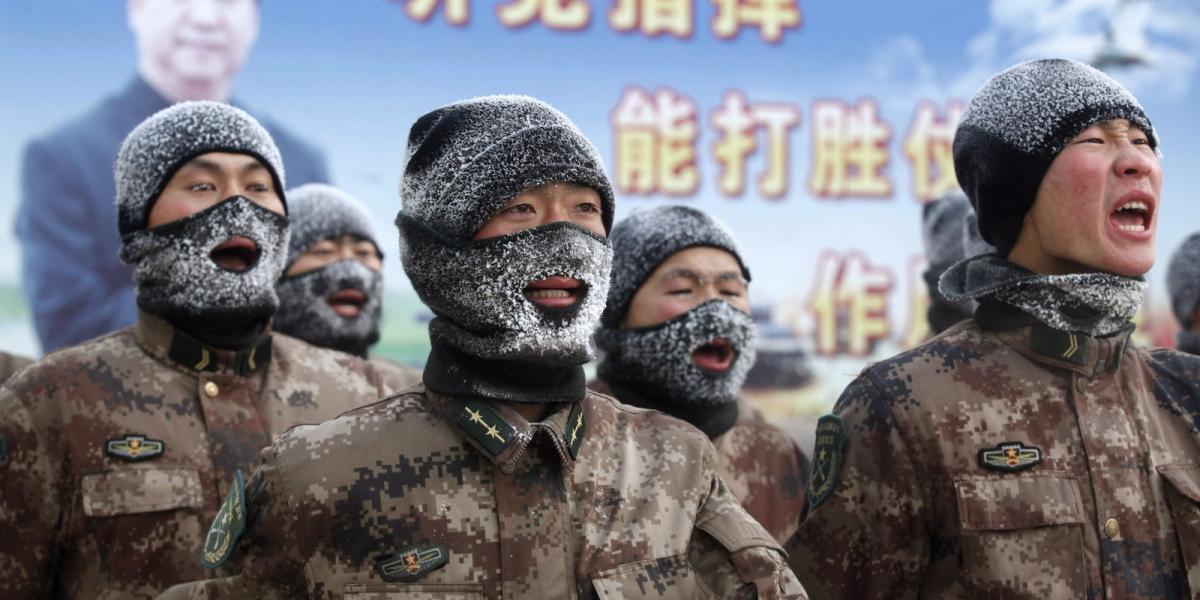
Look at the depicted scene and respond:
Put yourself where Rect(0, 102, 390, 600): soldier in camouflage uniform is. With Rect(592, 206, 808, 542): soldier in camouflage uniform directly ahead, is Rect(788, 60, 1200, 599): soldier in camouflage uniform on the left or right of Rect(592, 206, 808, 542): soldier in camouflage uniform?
right

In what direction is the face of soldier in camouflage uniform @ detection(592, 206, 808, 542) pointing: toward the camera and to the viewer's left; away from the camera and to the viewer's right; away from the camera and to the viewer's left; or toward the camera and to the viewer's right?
toward the camera and to the viewer's right

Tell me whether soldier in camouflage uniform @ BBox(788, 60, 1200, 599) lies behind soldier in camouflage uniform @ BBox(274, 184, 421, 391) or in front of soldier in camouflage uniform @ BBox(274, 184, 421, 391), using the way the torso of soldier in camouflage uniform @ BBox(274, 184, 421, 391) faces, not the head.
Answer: in front

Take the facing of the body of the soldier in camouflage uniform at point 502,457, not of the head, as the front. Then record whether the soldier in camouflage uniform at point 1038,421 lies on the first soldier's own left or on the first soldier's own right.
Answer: on the first soldier's own left

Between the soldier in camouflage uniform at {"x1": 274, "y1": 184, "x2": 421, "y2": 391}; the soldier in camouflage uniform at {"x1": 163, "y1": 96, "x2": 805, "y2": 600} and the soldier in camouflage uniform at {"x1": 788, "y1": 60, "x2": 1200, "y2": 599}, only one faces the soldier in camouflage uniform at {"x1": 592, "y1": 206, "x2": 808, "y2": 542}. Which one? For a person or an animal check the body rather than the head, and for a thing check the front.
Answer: the soldier in camouflage uniform at {"x1": 274, "y1": 184, "x2": 421, "y2": 391}

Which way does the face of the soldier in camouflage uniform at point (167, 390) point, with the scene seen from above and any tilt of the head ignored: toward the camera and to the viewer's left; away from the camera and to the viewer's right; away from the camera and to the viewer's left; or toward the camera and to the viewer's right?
toward the camera and to the viewer's right

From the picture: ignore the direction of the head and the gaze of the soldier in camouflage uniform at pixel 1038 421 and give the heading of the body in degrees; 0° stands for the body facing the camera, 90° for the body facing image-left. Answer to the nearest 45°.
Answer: approximately 315°

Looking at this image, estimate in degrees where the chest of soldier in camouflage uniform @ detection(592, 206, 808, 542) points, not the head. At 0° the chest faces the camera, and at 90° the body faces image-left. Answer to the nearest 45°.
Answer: approximately 315°

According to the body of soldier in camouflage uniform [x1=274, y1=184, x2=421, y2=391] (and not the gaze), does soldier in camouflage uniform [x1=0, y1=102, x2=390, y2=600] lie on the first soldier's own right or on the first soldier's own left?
on the first soldier's own right

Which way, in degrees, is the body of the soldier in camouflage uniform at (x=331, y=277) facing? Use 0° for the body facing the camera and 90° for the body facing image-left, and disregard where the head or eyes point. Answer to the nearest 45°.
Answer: approximately 315°

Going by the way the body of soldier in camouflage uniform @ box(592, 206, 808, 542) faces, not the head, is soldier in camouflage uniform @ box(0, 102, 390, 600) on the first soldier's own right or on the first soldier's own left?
on the first soldier's own right
